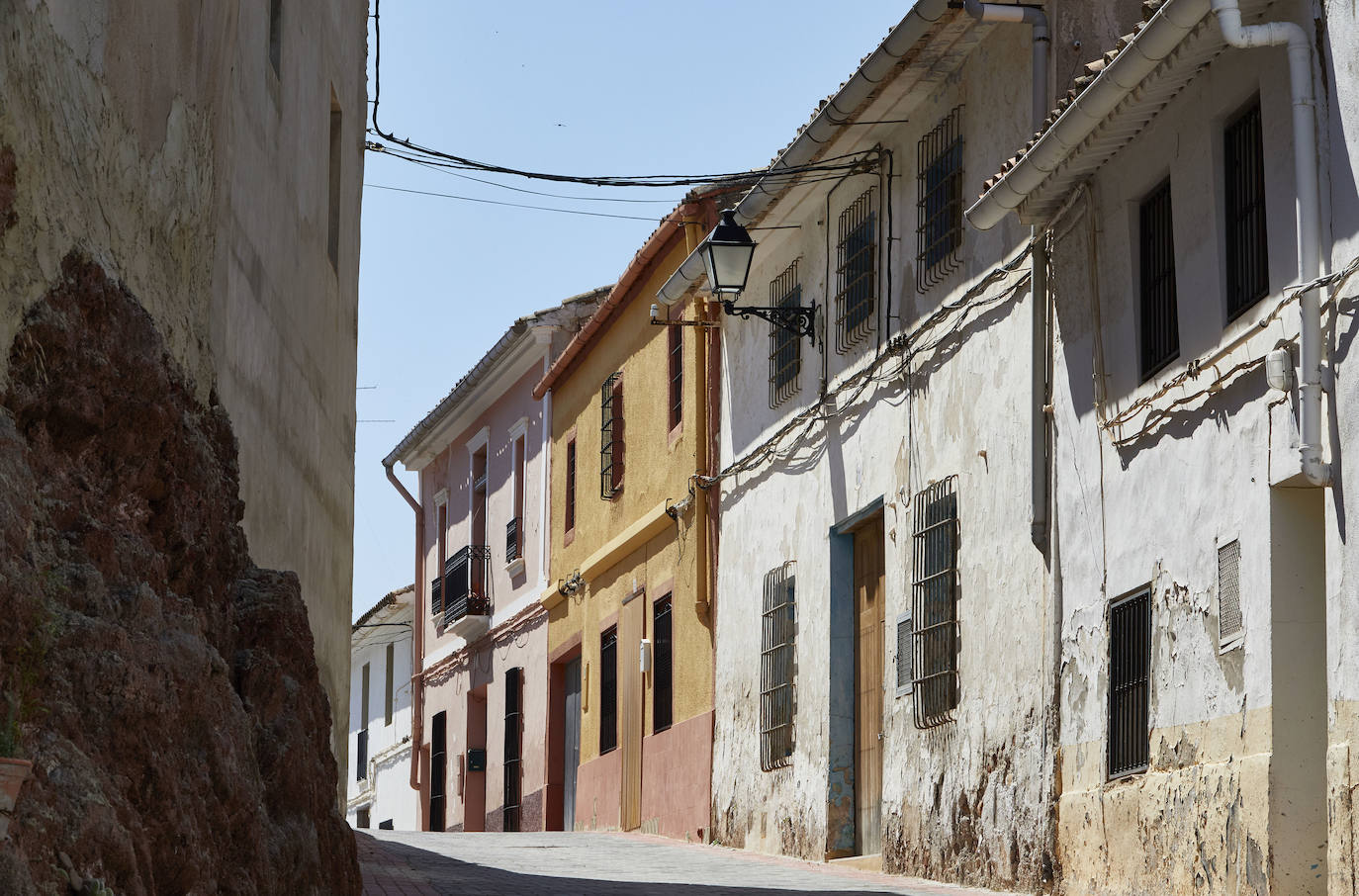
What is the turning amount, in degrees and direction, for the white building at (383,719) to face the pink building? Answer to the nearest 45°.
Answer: approximately 45° to its left

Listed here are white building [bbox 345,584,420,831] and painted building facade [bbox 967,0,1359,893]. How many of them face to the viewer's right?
0

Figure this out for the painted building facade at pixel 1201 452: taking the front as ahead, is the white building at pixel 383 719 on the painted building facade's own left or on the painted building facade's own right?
on the painted building facade's own right

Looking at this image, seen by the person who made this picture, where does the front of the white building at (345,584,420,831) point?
facing the viewer and to the left of the viewer

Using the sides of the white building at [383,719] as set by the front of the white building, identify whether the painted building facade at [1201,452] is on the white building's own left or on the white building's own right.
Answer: on the white building's own left

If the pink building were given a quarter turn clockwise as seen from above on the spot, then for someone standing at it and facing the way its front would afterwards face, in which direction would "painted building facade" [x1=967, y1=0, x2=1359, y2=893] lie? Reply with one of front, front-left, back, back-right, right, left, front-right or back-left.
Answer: back-left

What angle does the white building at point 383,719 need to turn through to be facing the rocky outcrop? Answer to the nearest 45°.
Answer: approximately 45° to its left

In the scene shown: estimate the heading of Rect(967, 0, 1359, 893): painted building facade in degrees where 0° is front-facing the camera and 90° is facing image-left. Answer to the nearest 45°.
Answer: approximately 45°

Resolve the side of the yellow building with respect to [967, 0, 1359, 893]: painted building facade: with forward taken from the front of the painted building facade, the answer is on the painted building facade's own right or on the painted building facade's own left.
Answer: on the painted building facade's own right
